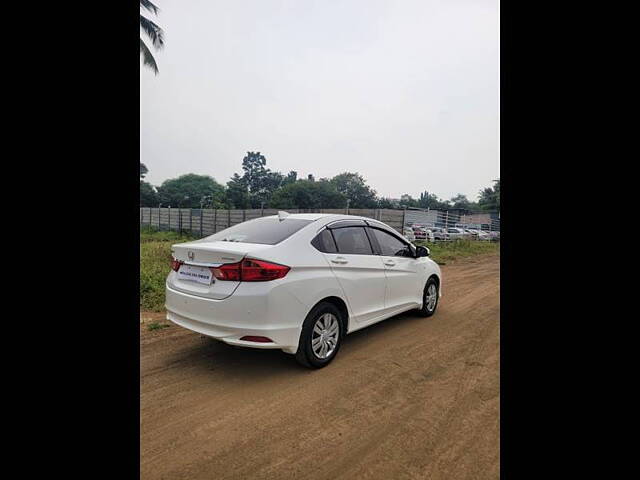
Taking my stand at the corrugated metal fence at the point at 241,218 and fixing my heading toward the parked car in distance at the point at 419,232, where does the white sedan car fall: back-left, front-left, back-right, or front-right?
front-right

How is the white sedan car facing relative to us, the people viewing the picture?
facing away from the viewer and to the right of the viewer

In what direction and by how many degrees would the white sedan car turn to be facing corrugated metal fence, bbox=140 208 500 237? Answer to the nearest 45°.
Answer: approximately 45° to its left

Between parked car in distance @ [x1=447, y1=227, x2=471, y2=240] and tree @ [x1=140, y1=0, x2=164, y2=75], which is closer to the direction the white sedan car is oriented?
the parked car in distance

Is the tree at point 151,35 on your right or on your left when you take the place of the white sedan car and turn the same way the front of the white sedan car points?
on your left

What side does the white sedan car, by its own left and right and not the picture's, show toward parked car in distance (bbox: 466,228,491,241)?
front

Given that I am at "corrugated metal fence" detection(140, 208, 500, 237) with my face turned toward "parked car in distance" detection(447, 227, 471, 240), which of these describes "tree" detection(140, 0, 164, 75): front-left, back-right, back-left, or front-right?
back-right
